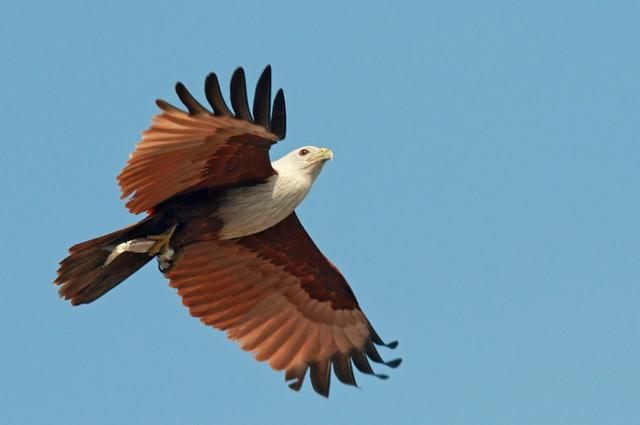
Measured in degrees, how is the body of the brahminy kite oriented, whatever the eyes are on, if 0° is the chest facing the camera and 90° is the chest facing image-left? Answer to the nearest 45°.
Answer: approximately 270°
